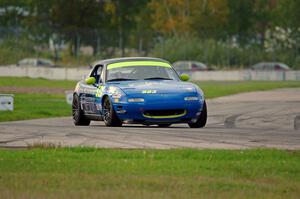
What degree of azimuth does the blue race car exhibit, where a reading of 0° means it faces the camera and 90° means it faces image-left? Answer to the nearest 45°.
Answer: approximately 315°
